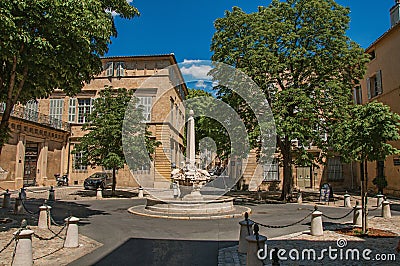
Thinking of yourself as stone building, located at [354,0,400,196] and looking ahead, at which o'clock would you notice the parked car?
The parked car is roughly at 1 o'clock from the stone building.

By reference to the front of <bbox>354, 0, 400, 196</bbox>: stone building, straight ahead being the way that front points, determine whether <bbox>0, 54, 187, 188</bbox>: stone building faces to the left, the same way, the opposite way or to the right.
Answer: to the left

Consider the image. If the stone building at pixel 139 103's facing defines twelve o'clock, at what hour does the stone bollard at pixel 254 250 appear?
The stone bollard is roughly at 12 o'clock from the stone building.

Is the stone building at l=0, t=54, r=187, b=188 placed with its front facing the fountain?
yes

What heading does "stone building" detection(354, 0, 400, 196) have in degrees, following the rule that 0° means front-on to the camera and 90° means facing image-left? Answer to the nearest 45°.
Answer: approximately 45°

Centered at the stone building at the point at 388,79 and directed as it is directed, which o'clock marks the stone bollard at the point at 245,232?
The stone bollard is roughly at 11 o'clock from the stone building.
